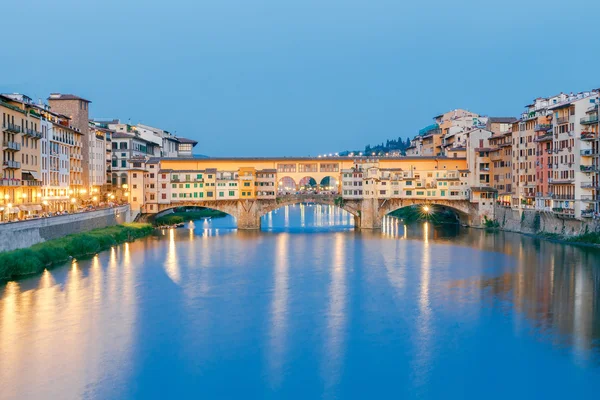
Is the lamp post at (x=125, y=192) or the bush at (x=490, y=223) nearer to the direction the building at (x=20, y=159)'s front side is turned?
the bush

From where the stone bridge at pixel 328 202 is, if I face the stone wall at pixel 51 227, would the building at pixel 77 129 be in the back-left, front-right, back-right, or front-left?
front-right

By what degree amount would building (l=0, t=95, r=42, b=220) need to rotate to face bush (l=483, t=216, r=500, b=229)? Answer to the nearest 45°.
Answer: approximately 45° to its left

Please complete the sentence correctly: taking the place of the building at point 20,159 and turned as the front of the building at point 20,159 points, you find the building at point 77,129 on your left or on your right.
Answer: on your left

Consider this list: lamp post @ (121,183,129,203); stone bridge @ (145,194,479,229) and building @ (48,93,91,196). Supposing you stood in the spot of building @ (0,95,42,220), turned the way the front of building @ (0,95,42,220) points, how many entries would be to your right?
0

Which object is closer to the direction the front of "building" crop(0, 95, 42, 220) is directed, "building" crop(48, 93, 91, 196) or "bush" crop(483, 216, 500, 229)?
the bush

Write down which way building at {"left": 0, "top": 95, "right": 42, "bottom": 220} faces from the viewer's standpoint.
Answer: facing the viewer and to the right of the viewer

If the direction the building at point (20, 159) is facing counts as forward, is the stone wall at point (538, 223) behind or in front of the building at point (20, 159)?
in front

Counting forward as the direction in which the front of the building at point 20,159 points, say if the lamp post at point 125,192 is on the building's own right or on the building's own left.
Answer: on the building's own left
